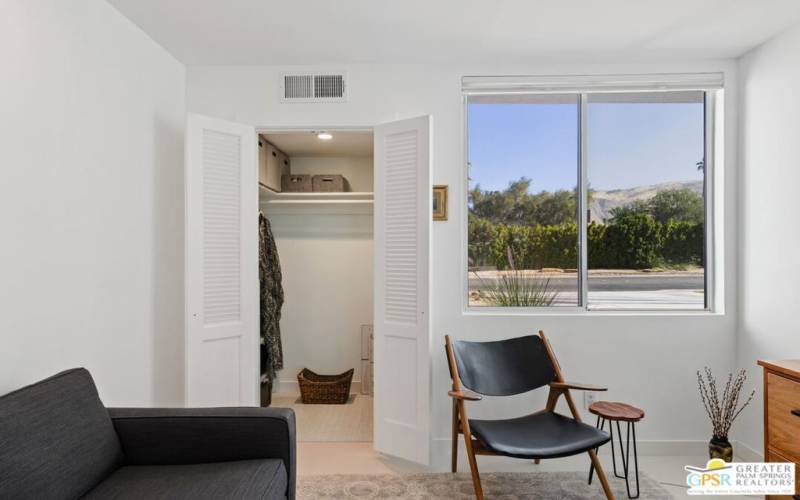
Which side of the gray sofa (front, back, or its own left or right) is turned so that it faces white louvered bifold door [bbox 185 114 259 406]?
left

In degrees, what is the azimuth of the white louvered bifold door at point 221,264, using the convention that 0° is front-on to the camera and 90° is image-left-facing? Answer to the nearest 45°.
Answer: approximately 315°

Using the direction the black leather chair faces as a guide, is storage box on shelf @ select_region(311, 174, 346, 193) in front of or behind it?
behind

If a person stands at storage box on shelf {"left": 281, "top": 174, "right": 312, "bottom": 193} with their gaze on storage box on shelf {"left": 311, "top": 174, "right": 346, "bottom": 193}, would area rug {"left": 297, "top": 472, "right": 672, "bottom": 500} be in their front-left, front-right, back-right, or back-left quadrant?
front-right

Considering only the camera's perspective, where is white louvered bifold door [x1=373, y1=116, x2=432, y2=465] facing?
facing the viewer and to the left of the viewer

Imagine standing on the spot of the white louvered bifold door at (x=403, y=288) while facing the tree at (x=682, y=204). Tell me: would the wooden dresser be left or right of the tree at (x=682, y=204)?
right

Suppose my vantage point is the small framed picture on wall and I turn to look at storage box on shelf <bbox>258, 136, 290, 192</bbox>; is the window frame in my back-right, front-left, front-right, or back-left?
back-right

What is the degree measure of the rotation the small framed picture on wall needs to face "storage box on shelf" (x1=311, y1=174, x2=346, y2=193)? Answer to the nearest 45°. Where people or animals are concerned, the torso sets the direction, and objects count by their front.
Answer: approximately 135° to its right

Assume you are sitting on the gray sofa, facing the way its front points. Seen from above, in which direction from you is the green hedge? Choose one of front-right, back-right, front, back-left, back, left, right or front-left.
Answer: front-left

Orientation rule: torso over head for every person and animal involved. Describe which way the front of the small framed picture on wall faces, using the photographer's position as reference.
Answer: facing the viewer
